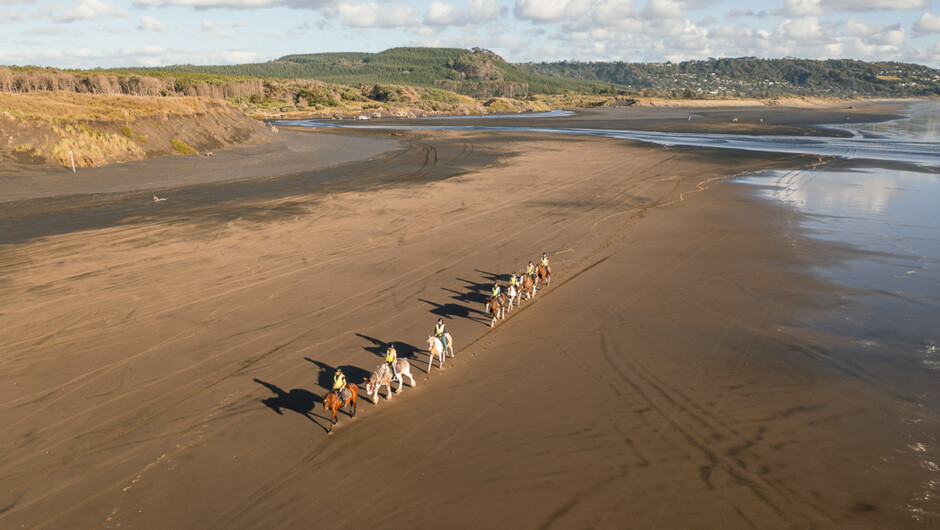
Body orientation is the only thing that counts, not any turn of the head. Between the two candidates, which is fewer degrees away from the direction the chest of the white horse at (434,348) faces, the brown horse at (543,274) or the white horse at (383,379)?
the white horse

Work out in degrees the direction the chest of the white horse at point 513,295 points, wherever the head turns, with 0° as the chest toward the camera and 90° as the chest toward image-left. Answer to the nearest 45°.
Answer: approximately 45°

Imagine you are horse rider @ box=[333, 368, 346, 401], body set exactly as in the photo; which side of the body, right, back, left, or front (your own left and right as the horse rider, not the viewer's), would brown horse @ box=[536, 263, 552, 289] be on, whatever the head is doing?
back

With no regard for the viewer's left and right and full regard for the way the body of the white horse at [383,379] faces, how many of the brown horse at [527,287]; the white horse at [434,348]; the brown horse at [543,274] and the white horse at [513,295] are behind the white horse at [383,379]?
4

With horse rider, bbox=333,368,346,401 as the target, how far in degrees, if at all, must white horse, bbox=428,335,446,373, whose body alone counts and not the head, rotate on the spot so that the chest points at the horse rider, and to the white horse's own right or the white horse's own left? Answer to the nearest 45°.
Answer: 0° — it already faces them

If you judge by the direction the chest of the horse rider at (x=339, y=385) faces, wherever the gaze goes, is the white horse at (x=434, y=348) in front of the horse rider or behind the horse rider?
behind

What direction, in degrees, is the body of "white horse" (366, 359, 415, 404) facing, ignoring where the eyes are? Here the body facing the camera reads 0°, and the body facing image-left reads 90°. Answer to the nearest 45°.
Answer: approximately 45°

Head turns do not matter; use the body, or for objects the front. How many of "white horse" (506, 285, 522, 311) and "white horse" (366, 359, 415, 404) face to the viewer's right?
0

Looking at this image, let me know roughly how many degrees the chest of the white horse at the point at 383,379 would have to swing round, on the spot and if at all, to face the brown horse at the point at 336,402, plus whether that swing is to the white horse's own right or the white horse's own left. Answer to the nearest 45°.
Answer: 0° — it already faces it

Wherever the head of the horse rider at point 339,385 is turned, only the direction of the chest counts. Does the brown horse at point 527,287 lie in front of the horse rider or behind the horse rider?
behind
